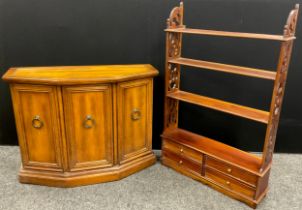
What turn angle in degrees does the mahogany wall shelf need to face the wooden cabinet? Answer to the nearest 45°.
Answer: approximately 45° to its right

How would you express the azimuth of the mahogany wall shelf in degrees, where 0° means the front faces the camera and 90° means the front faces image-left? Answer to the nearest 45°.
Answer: approximately 45°
